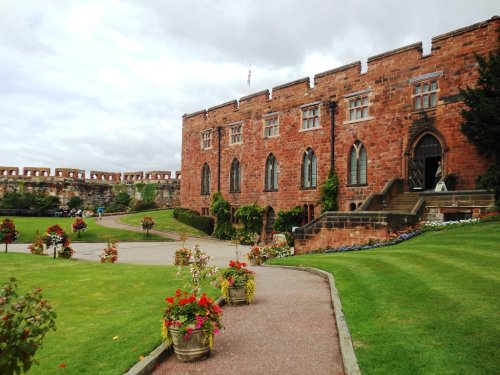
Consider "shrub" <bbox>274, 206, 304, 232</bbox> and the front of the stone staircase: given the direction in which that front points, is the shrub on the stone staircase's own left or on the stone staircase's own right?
on the stone staircase's own right

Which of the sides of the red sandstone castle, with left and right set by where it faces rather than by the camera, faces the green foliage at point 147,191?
right

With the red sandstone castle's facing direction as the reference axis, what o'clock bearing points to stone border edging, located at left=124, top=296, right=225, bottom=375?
The stone border edging is roughly at 11 o'clock from the red sandstone castle.

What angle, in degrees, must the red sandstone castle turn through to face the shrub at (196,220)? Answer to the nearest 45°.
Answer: approximately 90° to its right

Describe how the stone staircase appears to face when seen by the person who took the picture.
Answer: facing the viewer and to the left of the viewer

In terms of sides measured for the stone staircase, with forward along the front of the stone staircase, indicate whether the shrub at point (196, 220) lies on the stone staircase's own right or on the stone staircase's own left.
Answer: on the stone staircase's own right

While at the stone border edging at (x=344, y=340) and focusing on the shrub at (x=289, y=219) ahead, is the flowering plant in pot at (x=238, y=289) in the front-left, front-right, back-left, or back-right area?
front-left

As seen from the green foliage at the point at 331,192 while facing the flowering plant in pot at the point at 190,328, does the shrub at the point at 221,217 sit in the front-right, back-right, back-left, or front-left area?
back-right

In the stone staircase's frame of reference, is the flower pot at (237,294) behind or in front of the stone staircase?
in front

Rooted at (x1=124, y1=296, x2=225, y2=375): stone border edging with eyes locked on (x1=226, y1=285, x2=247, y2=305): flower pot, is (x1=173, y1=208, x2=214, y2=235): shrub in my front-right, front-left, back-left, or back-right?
front-left

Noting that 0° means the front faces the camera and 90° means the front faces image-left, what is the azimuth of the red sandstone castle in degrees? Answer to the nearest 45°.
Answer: approximately 45°

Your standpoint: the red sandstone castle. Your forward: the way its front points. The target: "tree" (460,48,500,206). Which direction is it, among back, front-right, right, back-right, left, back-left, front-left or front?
left

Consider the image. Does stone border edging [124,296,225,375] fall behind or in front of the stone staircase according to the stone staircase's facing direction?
in front

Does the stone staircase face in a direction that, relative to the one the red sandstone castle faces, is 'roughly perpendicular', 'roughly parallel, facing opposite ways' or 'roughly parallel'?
roughly parallel

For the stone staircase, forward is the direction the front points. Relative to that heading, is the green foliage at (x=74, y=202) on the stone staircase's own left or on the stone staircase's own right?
on the stone staircase's own right

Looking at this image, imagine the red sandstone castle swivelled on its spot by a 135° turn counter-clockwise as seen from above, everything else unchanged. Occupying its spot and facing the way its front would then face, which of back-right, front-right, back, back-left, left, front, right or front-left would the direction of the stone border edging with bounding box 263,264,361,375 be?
right
